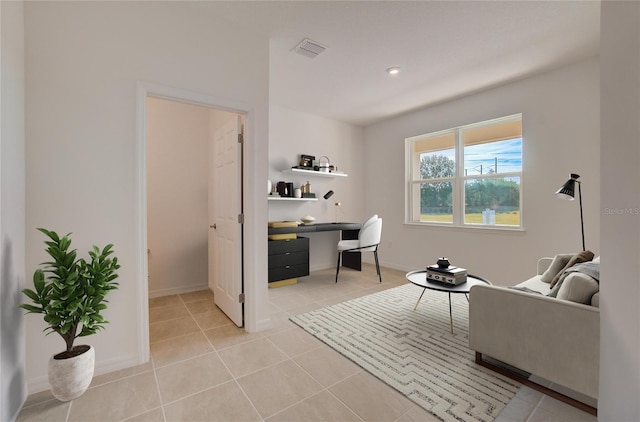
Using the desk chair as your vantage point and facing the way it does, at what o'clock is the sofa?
The sofa is roughly at 8 o'clock from the desk chair.

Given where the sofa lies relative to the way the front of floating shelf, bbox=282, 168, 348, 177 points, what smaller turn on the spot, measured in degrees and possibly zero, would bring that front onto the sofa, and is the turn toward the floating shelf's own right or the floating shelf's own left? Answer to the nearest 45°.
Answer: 0° — it already faces it

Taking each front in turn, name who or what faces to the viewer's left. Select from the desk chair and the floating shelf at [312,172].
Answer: the desk chair

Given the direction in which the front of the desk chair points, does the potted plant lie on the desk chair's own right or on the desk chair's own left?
on the desk chair's own left

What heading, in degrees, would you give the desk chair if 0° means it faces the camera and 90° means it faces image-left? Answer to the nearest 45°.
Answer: approximately 90°

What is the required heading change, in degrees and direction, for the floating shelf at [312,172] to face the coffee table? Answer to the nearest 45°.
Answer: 0° — it already faces it

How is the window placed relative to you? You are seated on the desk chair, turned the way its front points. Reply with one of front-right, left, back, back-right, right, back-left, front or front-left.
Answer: back
